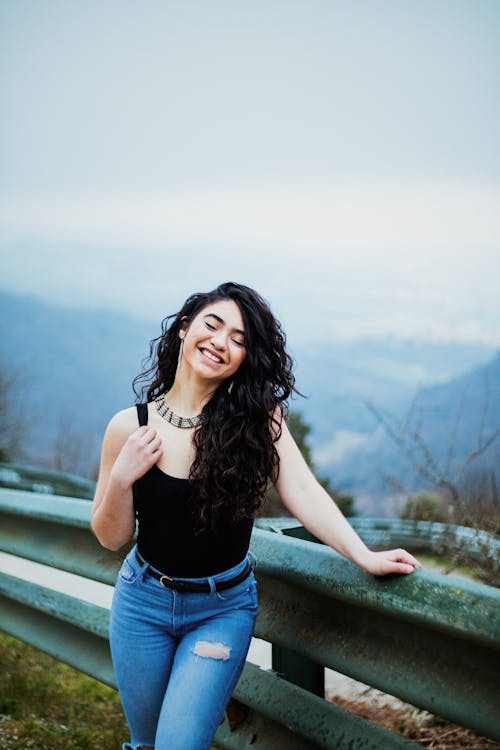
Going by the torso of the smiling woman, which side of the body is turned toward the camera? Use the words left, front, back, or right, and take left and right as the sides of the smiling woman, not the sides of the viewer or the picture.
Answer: front

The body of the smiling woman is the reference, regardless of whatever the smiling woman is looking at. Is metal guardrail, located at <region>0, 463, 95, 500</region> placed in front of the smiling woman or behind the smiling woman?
behind
